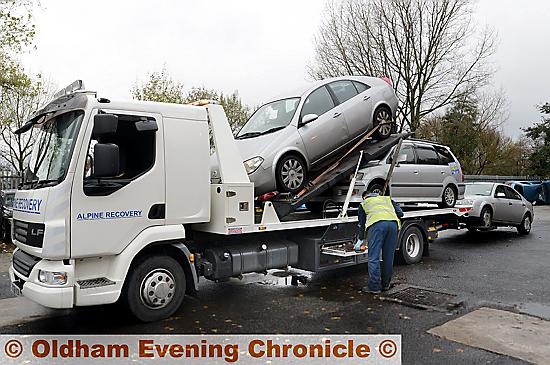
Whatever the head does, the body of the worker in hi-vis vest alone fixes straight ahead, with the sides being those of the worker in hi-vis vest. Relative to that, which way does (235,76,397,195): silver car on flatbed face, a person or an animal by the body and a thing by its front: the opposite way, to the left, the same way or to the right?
to the left

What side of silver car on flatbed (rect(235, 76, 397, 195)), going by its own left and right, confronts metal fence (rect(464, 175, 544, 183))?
back

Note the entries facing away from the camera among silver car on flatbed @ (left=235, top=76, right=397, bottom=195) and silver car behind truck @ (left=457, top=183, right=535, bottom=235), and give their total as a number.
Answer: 0

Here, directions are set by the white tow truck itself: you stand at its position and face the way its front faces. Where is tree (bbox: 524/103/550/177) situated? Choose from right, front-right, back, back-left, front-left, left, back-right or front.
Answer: back

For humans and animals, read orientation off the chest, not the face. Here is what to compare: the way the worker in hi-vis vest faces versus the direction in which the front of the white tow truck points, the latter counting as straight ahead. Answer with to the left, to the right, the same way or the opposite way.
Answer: to the right

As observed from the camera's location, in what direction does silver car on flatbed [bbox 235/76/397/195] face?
facing the viewer and to the left of the viewer

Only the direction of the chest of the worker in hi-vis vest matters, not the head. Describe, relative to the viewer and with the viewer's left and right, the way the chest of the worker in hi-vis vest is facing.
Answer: facing away from the viewer and to the left of the viewer

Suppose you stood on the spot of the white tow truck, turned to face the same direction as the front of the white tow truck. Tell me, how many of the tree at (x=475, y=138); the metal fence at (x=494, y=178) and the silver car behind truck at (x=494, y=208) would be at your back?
3

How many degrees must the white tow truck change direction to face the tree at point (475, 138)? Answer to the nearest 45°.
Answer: approximately 180°

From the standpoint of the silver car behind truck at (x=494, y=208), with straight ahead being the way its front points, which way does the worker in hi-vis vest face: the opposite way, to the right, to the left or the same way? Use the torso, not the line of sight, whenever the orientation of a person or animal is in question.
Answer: to the right

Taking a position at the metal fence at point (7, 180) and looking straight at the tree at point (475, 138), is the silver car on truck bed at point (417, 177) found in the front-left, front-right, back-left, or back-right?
front-right
